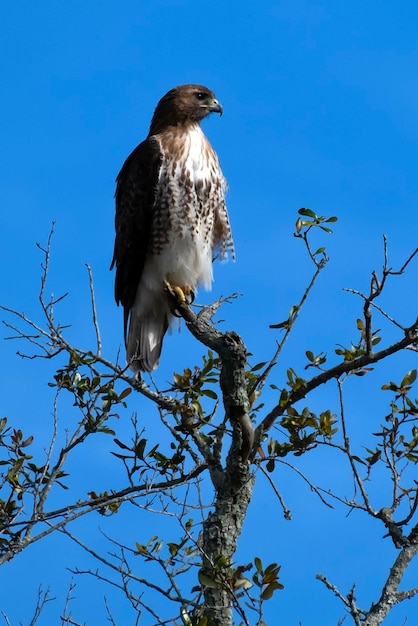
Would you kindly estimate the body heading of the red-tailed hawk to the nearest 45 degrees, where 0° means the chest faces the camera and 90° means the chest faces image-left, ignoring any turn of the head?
approximately 315°
